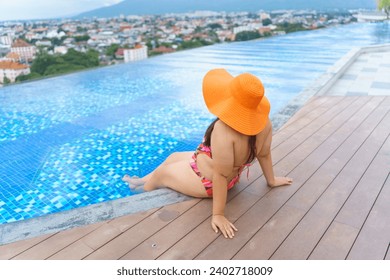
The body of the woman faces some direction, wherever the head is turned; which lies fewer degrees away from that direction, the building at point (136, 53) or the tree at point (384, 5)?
the building

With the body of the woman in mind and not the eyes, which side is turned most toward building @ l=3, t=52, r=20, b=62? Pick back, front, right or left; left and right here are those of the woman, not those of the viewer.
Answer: front

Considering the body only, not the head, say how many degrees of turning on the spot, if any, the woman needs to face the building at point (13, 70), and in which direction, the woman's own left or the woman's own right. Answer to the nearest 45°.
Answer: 0° — they already face it

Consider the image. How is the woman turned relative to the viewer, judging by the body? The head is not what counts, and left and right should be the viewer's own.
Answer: facing away from the viewer and to the left of the viewer

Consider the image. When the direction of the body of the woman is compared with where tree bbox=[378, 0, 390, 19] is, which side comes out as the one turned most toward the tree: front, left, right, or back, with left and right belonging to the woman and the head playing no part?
right

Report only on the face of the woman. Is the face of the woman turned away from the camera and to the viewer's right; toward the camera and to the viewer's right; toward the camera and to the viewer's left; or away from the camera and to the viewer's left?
away from the camera and to the viewer's left

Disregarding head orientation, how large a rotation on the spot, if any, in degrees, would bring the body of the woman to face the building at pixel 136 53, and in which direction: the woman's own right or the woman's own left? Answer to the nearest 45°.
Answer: approximately 45° to the woman's own right

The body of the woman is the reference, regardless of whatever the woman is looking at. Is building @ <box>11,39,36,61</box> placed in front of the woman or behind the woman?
in front
